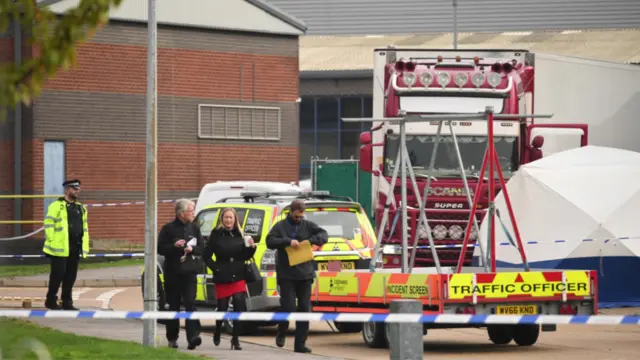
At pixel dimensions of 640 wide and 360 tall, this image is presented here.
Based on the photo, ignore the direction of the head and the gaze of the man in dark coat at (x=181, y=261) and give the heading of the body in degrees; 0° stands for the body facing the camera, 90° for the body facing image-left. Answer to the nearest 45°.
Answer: approximately 315°

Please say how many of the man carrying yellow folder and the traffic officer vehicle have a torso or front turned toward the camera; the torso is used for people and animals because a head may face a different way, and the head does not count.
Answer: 1

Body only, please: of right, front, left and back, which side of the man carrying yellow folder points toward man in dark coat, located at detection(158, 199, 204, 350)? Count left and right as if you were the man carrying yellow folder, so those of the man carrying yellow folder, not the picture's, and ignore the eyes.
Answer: right

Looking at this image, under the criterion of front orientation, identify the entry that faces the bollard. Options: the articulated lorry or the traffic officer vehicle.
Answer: the articulated lorry

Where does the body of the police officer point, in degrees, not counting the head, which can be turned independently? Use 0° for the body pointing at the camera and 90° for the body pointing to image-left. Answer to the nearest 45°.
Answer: approximately 315°

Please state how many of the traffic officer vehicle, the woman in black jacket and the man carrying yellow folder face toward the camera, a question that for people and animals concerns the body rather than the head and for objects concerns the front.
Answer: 2

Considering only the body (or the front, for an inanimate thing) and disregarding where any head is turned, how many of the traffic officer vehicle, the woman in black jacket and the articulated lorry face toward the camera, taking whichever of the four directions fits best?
2

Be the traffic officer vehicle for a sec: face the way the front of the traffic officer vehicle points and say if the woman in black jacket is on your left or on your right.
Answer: on your left
